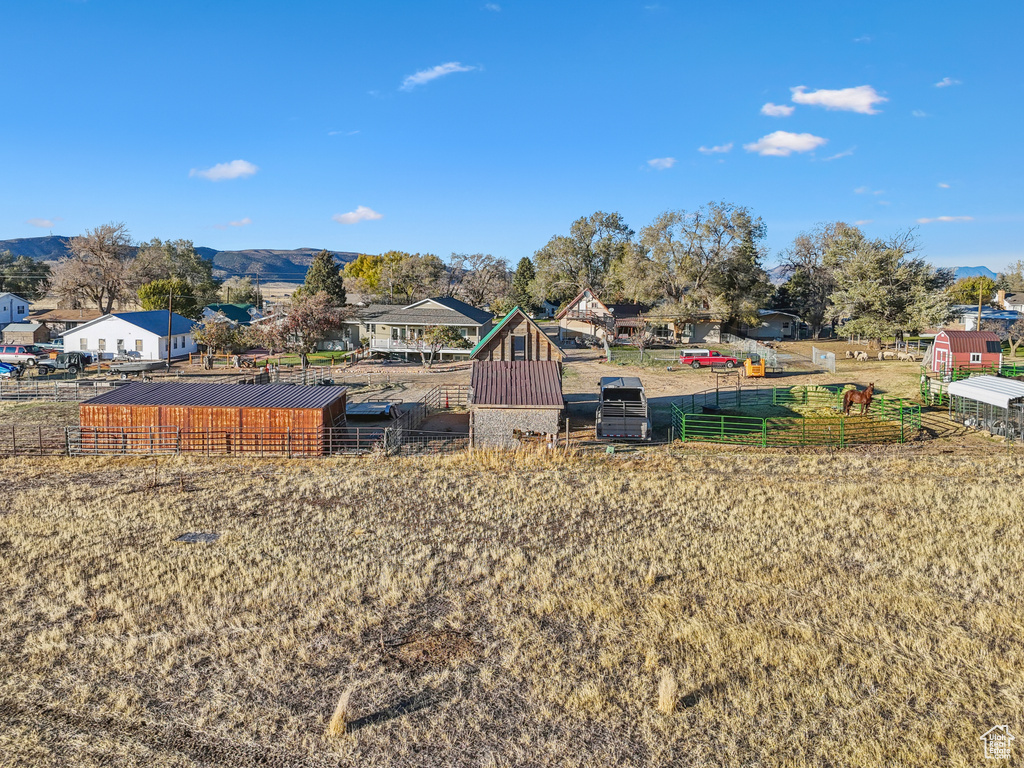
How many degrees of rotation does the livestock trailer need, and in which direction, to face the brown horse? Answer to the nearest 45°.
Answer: approximately 45° to its right

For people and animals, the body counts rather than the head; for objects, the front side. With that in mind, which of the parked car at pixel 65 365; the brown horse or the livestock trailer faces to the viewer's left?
the parked car

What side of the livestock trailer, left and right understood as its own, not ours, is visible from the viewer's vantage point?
back

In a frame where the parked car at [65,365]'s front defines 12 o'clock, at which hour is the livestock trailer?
The livestock trailer is roughly at 8 o'clock from the parked car.

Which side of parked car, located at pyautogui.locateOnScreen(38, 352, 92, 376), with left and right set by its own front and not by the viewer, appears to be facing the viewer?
left

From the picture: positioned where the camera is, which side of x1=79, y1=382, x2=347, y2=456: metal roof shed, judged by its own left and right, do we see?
back
